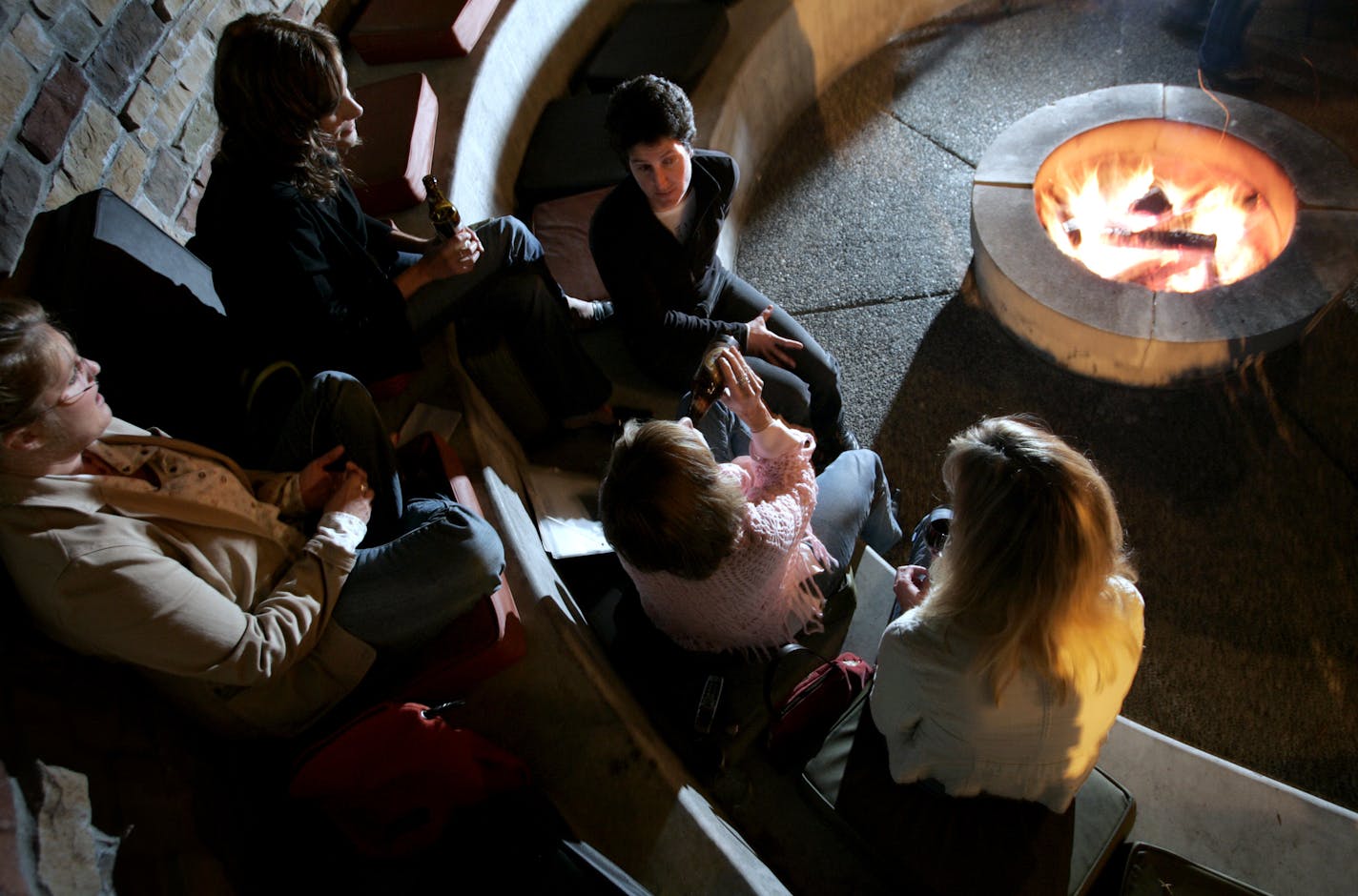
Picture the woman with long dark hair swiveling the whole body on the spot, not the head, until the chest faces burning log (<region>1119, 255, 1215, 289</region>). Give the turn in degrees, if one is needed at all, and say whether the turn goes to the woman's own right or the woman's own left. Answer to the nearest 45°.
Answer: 0° — they already face it

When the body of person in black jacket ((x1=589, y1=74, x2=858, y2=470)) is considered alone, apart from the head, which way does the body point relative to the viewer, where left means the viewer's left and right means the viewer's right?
facing the viewer and to the right of the viewer

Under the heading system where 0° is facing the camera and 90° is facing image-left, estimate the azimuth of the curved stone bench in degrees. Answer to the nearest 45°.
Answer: approximately 270°

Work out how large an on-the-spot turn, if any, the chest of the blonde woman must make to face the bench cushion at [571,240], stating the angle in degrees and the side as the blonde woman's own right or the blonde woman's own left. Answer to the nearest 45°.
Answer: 0° — they already face it

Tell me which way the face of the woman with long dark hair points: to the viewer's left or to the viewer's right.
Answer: to the viewer's right

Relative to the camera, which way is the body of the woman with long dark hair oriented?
to the viewer's right

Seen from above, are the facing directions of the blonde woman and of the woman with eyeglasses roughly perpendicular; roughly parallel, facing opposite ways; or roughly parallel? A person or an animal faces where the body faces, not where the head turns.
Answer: roughly perpendicular

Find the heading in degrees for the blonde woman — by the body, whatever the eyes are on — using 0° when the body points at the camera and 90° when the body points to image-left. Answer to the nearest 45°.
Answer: approximately 135°

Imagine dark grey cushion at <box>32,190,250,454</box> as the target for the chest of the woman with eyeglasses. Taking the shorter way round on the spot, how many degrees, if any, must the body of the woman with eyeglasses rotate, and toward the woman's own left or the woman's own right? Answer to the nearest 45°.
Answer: approximately 90° to the woman's own left

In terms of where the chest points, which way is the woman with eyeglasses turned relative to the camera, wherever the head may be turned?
to the viewer's right

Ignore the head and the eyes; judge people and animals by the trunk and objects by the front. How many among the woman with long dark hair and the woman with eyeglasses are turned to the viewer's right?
2

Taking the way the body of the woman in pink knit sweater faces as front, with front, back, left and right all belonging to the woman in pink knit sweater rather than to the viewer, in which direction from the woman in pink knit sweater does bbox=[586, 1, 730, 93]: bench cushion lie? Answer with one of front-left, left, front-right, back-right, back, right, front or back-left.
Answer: front-left
